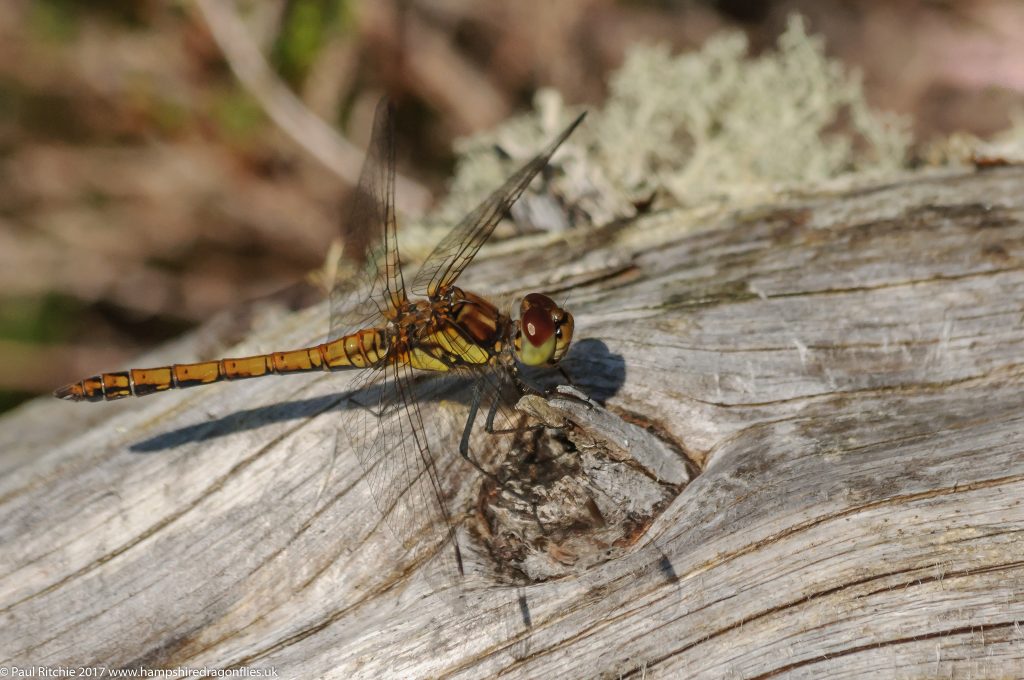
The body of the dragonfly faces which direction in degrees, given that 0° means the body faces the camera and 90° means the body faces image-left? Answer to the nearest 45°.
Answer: approximately 270°

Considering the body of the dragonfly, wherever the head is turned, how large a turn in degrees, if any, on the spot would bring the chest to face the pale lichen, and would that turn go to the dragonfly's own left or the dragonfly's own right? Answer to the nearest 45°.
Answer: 0° — it already faces it
